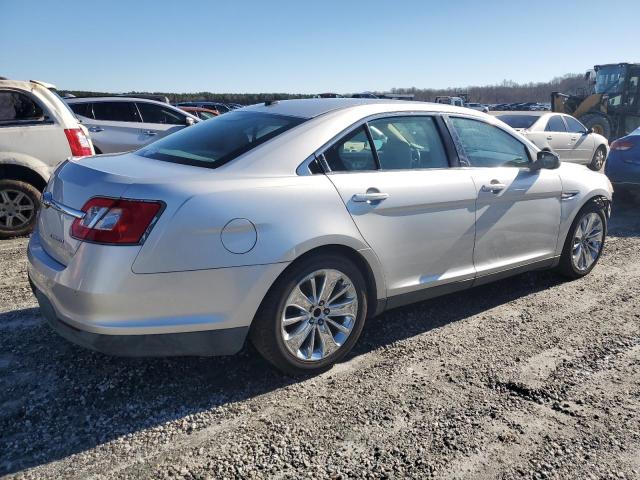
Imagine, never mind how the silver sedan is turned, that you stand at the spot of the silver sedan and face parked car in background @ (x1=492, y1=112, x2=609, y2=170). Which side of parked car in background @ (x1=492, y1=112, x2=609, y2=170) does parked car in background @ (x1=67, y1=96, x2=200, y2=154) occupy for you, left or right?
left

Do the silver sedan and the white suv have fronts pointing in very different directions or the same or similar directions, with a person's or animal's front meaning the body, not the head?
very different directions

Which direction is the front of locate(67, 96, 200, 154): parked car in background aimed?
to the viewer's right

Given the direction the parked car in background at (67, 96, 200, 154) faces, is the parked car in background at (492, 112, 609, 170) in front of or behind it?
in front

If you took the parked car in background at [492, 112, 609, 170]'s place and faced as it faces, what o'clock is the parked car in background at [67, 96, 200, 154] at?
the parked car in background at [67, 96, 200, 154] is roughly at 6 o'clock from the parked car in background at [492, 112, 609, 170].

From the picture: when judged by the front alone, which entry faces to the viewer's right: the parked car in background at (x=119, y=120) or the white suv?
the parked car in background

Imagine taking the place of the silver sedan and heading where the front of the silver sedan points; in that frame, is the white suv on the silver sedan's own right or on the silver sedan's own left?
on the silver sedan's own left

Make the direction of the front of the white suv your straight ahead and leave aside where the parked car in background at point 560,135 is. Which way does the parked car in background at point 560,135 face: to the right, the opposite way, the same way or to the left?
the opposite way

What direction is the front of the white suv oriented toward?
to the viewer's left

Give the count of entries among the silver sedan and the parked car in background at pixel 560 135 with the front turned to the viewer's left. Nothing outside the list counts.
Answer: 0

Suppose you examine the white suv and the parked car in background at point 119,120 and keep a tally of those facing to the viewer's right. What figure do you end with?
1

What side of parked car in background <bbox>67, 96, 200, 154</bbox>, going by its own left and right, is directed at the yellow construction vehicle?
front

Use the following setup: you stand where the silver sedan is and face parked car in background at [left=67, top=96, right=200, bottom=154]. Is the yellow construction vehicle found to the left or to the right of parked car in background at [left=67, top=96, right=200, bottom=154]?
right

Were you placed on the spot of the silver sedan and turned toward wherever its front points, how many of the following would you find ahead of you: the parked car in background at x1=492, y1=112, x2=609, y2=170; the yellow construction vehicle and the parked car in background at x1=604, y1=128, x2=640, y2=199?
3

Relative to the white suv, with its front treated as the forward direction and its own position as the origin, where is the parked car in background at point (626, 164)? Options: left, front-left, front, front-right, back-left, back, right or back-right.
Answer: back

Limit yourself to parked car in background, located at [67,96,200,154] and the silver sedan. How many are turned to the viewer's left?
0
